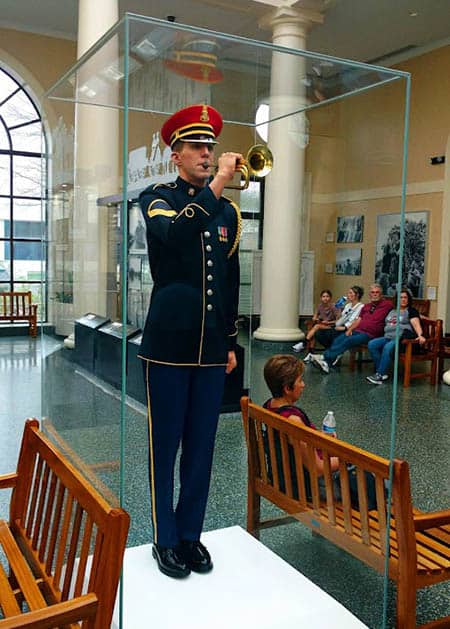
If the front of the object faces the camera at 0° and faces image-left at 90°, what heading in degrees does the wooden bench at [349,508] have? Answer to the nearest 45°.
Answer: approximately 225°

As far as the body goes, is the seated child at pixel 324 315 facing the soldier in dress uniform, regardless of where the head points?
yes

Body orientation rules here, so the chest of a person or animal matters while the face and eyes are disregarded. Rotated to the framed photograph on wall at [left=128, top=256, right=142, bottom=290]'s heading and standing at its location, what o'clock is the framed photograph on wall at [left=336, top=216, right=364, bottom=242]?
the framed photograph on wall at [left=336, top=216, right=364, bottom=242] is roughly at 8 o'clock from the framed photograph on wall at [left=128, top=256, right=142, bottom=290].

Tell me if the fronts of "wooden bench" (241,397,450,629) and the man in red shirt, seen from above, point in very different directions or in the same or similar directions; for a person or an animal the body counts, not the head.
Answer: very different directions

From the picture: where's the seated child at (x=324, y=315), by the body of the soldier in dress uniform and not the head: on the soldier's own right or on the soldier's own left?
on the soldier's own left
